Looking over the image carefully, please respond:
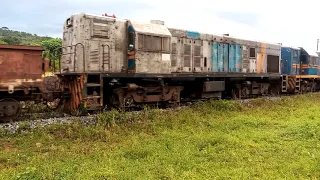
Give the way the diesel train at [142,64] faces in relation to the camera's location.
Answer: facing the viewer and to the left of the viewer

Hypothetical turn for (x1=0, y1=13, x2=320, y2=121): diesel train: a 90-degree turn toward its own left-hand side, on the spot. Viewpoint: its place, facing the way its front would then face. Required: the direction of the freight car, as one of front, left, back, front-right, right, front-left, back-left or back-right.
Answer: right
